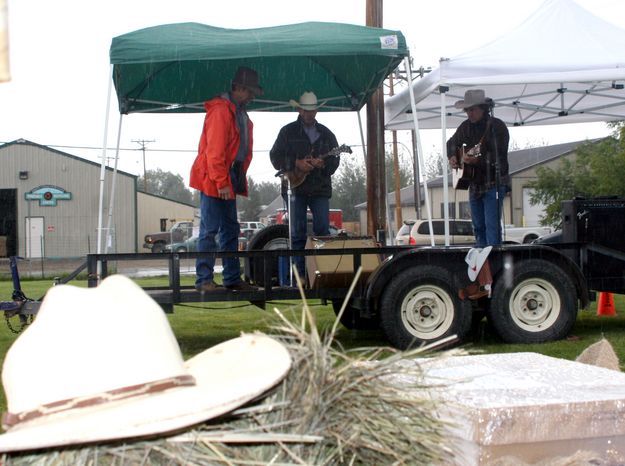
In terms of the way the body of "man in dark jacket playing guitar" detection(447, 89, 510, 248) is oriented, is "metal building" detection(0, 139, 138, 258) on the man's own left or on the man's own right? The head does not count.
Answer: on the man's own right

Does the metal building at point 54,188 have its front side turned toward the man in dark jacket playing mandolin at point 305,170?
yes

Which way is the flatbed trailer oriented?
to the viewer's left

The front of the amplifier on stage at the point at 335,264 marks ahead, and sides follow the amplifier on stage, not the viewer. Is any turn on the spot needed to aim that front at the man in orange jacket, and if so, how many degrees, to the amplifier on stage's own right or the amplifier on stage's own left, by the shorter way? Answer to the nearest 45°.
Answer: approximately 90° to the amplifier on stage's own right

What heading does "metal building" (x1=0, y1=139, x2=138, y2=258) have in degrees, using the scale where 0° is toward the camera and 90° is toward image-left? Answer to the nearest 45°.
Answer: approximately 0°
